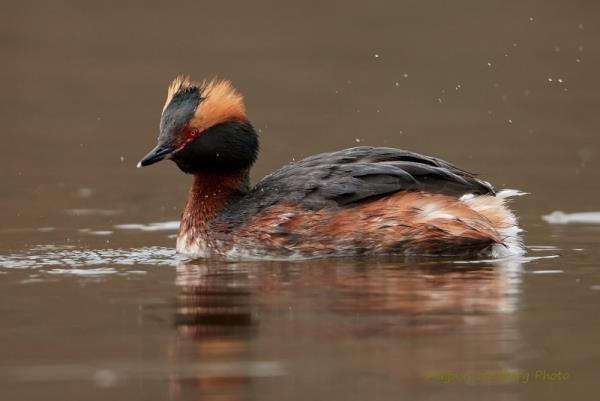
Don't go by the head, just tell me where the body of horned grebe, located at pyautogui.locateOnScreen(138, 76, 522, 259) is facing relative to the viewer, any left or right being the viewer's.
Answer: facing to the left of the viewer
